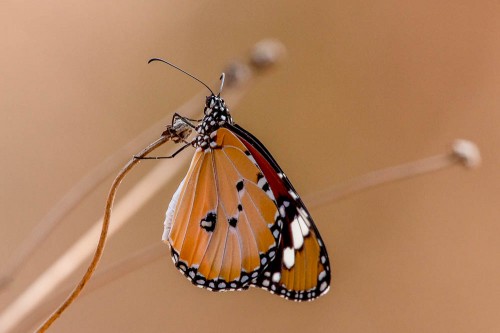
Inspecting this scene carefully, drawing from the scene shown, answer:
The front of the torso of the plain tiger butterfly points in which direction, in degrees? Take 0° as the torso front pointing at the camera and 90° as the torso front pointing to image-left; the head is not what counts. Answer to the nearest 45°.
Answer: approximately 90°
